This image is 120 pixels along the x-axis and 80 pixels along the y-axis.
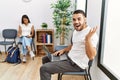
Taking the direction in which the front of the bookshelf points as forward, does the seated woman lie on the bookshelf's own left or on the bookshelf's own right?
on the bookshelf's own right

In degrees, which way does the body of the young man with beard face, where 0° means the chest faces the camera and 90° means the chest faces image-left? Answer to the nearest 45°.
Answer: approximately 45°

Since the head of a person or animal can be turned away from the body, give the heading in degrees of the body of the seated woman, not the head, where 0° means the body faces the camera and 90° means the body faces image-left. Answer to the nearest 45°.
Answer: approximately 0°

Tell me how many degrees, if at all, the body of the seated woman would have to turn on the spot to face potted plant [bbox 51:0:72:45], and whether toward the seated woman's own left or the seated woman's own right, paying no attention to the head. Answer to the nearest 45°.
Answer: approximately 90° to the seated woman's own left

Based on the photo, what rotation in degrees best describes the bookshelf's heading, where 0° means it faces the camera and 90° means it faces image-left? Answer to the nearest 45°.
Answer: approximately 0°

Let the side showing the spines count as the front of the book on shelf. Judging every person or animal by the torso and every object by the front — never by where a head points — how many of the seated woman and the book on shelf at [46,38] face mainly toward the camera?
2

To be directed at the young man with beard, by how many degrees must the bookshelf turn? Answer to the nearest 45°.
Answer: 0° — it already faces them

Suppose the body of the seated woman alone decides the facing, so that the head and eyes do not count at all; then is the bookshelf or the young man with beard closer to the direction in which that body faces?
the young man with beard
